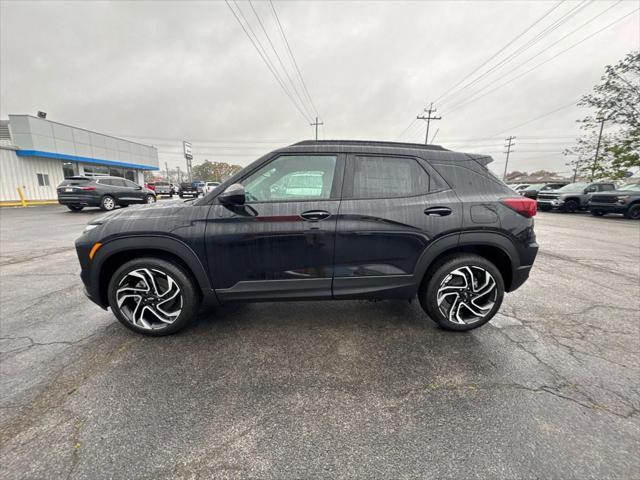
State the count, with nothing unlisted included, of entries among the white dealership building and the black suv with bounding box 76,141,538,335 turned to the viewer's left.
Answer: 1

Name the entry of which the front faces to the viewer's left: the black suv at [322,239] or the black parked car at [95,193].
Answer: the black suv

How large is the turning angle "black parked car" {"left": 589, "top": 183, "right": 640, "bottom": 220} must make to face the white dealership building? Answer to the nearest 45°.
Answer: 0° — it already faces it

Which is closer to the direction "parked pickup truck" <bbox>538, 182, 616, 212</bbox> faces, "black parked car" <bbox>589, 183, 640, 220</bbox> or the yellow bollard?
the yellow bollard

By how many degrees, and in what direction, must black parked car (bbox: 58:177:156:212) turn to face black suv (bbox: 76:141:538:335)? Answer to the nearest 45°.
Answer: approximately 135° to its right

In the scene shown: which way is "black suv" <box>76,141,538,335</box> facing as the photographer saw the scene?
facing to the left of the viewer

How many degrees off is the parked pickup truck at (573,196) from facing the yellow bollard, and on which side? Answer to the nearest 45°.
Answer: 0° — it already faces it

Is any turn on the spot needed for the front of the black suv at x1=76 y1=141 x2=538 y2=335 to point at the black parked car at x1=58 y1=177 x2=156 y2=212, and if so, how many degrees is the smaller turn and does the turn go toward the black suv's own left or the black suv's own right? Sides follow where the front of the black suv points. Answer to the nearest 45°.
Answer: approximately 45° to the black suv's own right

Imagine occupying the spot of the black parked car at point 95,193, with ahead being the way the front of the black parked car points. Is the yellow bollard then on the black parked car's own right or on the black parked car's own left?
on the black parked car's own left

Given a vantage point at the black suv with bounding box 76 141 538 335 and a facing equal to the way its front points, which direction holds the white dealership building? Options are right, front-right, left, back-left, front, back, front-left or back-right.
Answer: front-right

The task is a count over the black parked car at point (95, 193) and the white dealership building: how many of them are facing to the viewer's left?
0

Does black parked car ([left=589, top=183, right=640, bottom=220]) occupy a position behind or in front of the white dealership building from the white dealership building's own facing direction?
in front

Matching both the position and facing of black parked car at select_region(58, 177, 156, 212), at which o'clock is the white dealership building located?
The white dealership building is roughly at 10 o'clock from the black parked car.
